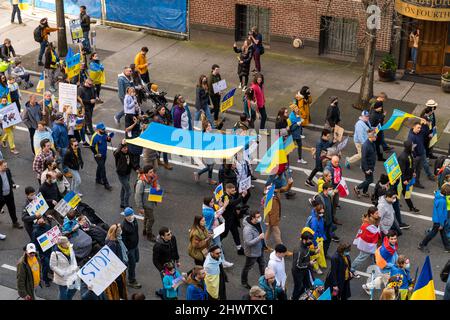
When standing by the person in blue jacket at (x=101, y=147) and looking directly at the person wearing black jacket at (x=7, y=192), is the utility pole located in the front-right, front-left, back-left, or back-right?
back-right

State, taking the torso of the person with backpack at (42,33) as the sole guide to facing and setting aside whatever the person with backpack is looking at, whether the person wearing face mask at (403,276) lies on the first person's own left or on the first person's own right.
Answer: on the first person's own right

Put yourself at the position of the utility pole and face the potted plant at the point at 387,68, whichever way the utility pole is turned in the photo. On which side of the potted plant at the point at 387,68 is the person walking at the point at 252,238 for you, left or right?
right

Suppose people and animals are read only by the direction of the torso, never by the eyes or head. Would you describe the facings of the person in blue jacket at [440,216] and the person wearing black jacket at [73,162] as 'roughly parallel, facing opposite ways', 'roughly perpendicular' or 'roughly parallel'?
roughly parallel

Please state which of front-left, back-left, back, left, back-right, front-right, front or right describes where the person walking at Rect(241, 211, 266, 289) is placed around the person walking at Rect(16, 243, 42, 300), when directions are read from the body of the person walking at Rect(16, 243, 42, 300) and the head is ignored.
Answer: front-left

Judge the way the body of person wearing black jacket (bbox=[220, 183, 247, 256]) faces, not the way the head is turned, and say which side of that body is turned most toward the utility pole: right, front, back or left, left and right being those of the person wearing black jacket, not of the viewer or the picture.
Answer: back
